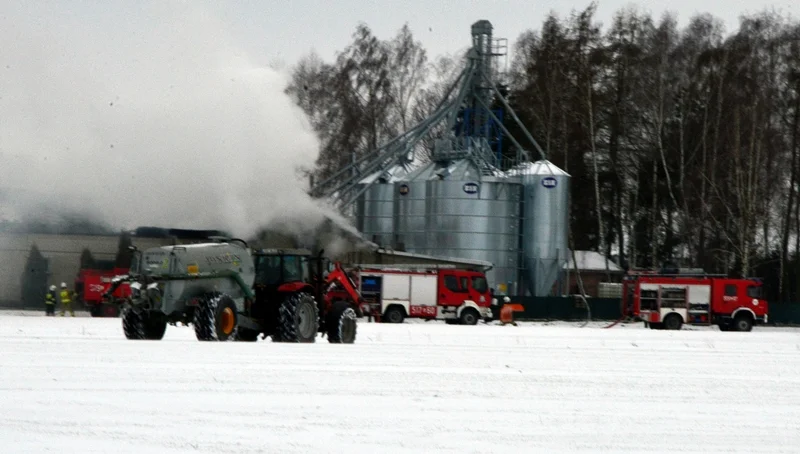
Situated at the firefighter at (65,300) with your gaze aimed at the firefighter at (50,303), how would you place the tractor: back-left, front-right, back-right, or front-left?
back-left

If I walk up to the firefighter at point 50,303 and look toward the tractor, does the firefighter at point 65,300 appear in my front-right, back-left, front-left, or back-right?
front-left

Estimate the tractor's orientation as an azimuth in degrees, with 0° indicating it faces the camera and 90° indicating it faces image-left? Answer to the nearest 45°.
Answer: approximately 225°

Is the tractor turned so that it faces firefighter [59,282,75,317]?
no

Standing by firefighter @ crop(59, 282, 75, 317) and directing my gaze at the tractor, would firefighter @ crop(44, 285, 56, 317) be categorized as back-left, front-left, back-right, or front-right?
back-right

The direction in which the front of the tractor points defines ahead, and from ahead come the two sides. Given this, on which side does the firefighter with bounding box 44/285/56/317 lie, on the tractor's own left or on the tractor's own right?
on the tractor's own left
